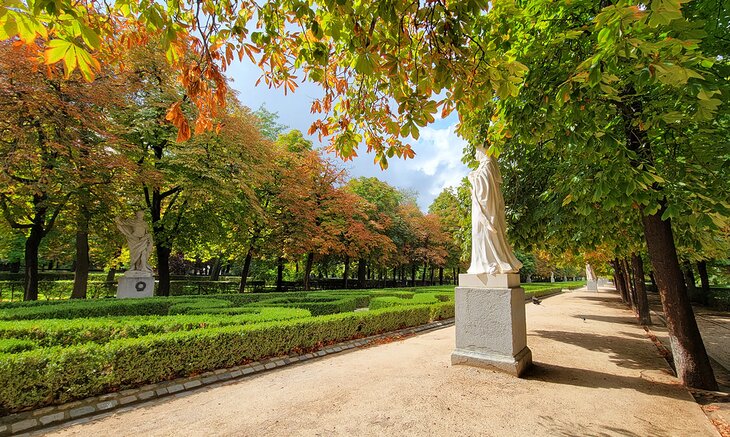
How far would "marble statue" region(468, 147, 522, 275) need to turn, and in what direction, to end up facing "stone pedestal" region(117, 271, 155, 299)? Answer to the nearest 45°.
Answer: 0° — it already faces it

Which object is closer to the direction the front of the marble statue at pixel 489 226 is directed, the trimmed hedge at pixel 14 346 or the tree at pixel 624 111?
the trimmed hedge

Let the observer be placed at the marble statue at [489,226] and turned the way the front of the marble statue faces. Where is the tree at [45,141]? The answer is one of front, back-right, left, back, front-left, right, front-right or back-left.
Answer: front

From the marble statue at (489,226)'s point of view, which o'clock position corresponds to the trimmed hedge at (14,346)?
The trimmed hedge is roughly at 11 o'clock from the marble statue.

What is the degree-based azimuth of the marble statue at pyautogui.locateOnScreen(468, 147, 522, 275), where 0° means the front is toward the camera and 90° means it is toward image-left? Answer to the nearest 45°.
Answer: approximately 90°

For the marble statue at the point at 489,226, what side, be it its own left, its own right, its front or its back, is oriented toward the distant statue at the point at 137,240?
front

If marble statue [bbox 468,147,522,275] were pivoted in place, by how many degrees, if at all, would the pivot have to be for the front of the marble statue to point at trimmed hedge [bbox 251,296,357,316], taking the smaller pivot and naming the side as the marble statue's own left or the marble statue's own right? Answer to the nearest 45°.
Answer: approximately 45° to the marble statue's own right

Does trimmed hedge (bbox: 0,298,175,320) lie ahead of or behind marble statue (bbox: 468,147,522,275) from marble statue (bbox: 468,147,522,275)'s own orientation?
ahead

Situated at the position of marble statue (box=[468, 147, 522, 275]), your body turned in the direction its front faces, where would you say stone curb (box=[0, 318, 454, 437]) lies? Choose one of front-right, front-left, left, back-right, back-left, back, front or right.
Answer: front-left

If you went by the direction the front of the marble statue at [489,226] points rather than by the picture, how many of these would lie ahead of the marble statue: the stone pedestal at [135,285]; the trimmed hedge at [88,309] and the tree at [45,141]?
3

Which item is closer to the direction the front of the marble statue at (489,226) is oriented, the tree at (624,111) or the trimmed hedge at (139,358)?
the trimmed hedge
